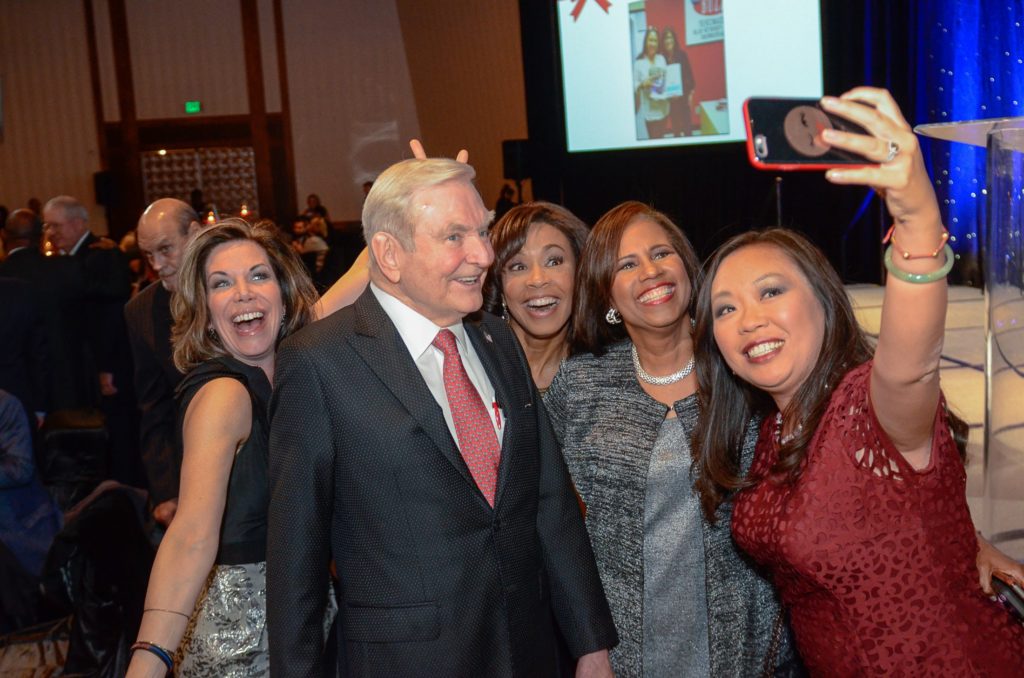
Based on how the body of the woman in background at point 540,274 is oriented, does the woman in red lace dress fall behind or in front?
in front

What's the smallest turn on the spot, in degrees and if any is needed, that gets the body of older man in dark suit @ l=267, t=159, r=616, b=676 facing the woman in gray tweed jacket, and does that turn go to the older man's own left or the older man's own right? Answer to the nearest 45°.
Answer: approximately 90° to the older man's own left

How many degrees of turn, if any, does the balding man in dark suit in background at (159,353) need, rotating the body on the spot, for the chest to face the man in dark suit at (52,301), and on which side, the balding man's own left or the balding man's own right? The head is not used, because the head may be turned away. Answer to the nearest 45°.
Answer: approximately 135° to the balding man's own right

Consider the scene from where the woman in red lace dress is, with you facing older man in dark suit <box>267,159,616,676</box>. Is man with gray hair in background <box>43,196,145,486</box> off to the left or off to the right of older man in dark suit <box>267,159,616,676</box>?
right

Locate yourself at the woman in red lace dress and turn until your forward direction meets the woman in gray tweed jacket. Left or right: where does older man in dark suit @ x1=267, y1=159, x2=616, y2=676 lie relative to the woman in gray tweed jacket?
left

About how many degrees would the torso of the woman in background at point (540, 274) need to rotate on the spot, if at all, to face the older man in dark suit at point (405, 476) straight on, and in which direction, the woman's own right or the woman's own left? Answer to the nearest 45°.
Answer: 0° — they already face them

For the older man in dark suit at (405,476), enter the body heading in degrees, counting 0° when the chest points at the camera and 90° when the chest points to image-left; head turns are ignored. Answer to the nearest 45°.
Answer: approximately 315°
